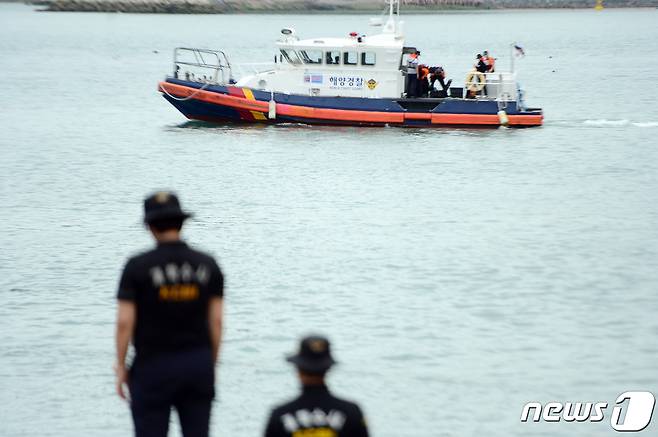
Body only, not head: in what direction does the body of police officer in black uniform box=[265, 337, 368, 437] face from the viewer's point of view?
away from the camera

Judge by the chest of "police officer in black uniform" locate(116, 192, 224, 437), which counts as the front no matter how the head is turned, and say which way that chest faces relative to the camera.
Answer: away from the camera

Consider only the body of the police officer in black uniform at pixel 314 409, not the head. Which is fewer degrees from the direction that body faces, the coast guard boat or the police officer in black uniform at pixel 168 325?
the coast guard boat

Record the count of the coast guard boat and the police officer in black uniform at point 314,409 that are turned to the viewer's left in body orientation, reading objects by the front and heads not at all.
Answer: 1

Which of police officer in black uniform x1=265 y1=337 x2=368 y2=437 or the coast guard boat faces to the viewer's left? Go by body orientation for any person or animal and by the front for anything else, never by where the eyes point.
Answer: the coast guard boat

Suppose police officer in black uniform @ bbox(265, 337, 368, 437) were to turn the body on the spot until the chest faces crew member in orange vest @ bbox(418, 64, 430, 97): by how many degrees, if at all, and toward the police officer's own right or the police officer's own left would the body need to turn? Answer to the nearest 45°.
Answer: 0° — they already face them

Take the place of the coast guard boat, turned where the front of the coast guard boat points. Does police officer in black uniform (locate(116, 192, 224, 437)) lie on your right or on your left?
on your left

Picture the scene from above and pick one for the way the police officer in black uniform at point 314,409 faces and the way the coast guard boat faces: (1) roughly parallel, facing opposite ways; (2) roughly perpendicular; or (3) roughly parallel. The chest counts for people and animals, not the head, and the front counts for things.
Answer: roughly perpendicular

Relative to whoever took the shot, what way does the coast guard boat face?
facing to the left of the viewer

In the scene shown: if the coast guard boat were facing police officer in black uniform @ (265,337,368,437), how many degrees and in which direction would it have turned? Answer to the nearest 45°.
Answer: approximately 90° to its left

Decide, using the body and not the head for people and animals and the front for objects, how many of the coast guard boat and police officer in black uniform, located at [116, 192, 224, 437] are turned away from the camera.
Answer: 1

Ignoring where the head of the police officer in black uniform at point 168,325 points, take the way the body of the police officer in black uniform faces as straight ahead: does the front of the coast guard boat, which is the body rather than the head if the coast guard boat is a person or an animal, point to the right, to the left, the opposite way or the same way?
to the left
